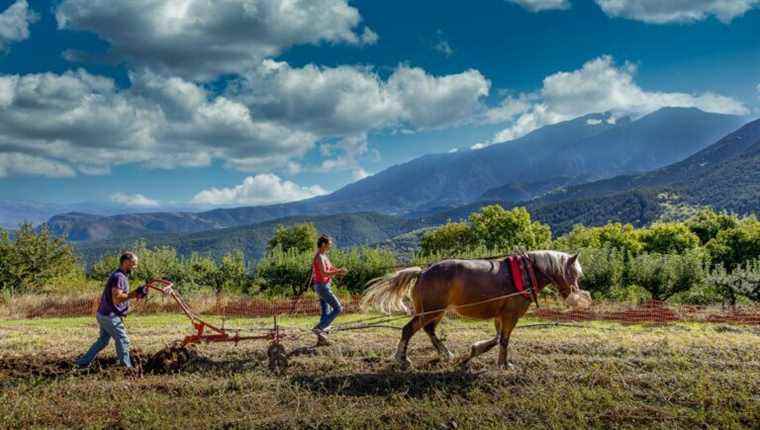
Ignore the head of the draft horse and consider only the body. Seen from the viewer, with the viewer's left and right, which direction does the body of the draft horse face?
facing to the right of the viewer

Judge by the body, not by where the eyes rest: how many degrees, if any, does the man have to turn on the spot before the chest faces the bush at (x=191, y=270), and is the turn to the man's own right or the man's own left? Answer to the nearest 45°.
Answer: approximately 90° to the man's own left

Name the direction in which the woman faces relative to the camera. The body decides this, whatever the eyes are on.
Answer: to the viewer's right

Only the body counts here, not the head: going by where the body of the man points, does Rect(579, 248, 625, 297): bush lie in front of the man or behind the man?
in front

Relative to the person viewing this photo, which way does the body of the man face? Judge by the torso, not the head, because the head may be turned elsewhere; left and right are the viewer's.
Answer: facing to the right of the viewer

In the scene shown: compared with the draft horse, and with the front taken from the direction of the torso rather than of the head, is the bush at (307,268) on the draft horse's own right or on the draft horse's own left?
on the draft horse's own left

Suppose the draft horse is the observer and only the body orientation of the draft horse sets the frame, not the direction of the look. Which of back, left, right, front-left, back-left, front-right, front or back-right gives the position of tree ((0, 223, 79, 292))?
back-left

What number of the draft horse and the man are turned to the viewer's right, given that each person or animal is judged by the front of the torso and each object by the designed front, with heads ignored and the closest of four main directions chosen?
2

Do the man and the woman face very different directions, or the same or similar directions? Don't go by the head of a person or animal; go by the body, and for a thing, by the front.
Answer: same or similar directions

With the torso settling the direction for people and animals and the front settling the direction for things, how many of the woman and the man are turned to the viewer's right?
2

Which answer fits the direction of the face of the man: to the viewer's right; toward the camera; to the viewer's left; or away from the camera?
to the viewer's right

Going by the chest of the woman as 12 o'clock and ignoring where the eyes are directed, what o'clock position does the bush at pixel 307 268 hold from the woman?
The bush is roughly at 9 o'clock from the woman.
